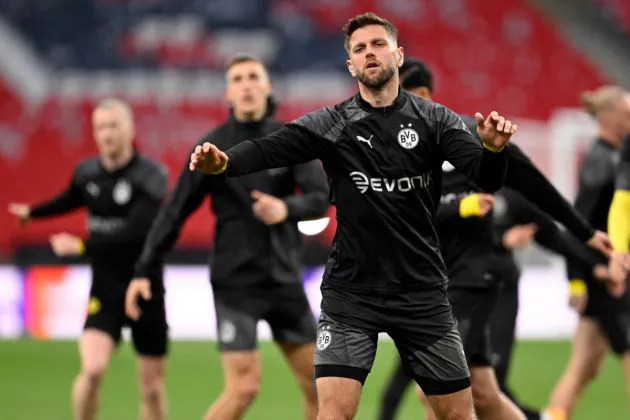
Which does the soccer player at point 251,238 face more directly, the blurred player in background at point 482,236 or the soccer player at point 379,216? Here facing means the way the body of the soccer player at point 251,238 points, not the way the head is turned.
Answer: the soccer player

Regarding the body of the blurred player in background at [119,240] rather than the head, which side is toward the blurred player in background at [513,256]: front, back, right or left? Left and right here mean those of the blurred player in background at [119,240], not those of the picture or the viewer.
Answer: left

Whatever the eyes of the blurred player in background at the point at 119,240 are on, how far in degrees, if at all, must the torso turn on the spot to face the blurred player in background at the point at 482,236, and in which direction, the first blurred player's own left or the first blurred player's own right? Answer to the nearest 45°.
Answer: approximately 90° to the first blurred player's own left

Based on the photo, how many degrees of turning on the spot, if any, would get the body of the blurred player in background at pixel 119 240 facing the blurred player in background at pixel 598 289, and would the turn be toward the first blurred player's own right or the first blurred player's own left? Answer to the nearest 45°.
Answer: approximately 135° to the first blurred player's own left

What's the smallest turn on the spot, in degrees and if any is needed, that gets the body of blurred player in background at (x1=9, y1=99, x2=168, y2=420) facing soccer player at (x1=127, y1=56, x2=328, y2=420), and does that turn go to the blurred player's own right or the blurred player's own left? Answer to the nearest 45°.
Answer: approximately 90° to the blurred player's own left

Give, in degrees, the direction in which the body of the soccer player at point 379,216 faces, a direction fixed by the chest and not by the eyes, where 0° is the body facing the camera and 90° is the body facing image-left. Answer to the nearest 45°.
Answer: approximately 0°
